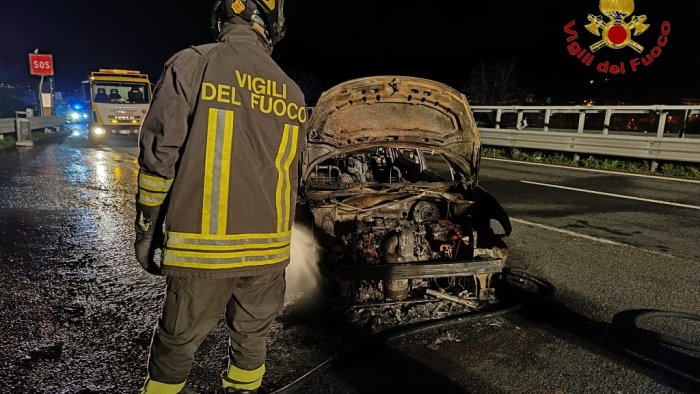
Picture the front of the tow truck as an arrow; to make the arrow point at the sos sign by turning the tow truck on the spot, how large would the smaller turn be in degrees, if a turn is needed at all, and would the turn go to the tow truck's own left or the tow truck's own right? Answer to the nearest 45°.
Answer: approximately 135° to the tow truck's own right

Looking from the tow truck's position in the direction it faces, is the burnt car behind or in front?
in front

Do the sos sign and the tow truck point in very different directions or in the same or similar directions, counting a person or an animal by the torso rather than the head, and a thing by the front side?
same or similar directions

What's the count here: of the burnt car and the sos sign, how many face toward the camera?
2

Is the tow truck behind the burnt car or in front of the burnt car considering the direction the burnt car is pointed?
behind

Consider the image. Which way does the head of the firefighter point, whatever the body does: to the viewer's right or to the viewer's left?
to the viewer's right

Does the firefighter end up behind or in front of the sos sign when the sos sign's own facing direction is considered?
in front

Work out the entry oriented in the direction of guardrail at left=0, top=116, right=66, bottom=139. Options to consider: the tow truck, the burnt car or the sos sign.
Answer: the sos sign

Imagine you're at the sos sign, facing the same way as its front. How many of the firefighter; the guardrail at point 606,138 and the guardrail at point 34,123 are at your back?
0

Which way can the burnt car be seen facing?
toward the camera

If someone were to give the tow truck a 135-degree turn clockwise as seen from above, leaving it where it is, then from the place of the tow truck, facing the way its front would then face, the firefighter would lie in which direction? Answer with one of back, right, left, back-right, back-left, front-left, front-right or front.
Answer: back-left

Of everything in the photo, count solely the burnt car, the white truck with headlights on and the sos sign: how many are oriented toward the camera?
3

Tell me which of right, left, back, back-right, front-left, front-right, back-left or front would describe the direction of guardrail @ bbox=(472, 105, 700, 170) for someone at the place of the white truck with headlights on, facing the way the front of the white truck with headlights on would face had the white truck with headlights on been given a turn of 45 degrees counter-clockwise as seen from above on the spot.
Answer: front

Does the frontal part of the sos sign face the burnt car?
yes

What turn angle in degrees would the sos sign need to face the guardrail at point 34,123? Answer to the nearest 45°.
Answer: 0° — it already faces it

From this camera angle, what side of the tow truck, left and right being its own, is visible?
front
